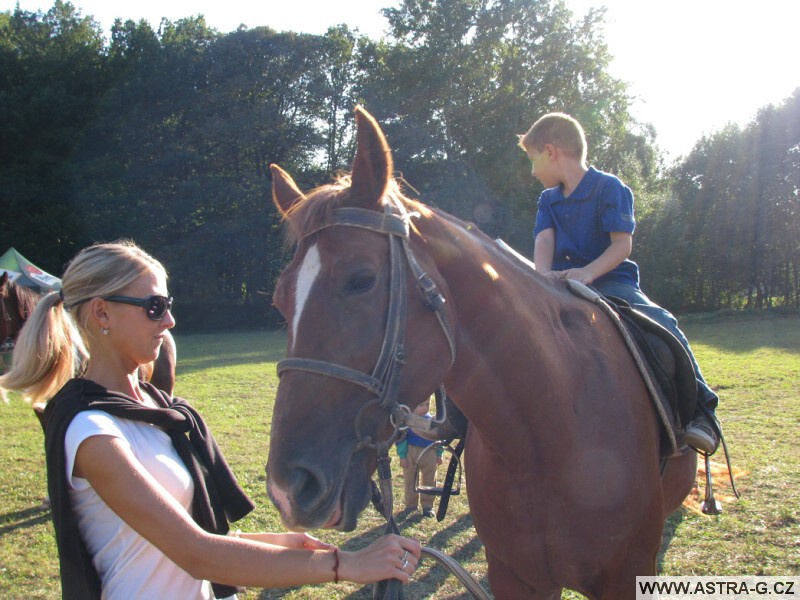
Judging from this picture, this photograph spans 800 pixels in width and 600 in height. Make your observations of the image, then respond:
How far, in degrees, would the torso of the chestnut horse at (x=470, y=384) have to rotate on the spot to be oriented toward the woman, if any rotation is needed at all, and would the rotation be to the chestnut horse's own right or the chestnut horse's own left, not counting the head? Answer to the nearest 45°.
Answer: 0° — it already faces them

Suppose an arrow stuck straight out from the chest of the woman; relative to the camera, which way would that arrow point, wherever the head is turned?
to the viewer's right

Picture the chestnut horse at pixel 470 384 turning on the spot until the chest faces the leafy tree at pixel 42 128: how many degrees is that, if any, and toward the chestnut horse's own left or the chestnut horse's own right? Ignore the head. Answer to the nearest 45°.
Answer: approximately 90° to the chestnut horse's own right

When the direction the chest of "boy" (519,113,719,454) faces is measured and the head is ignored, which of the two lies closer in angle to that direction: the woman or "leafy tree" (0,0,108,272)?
the woman

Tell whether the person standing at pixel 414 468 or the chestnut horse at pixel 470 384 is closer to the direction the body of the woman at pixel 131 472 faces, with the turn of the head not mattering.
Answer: the chestnut horse

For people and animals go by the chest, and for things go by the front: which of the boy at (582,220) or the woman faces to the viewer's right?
the woman

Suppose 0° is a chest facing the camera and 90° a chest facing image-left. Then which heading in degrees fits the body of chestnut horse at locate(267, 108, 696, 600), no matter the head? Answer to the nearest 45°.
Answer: approximately 45°

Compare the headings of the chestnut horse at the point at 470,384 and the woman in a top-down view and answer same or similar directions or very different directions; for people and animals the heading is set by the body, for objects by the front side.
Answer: very different directions

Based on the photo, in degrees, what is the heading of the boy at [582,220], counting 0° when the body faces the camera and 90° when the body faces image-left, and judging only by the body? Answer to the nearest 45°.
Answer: approximately 45°

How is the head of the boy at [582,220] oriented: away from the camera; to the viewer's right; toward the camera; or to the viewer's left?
to the viewer's left

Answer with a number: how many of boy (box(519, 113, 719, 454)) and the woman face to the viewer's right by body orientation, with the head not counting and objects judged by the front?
1

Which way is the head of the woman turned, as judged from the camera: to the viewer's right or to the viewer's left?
to the viewer's right

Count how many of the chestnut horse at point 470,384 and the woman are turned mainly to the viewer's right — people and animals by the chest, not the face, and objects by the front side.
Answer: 1

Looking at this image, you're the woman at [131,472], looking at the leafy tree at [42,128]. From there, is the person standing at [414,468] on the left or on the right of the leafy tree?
right

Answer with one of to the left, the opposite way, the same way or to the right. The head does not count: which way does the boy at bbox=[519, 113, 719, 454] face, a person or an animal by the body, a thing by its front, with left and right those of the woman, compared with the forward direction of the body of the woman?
the opposite way
